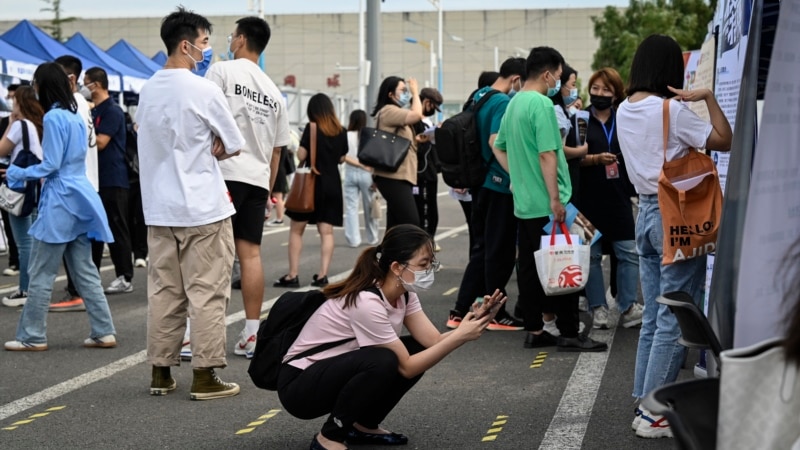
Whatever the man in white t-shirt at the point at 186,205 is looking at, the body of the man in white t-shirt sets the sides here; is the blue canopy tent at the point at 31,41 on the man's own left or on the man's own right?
on the man's own left

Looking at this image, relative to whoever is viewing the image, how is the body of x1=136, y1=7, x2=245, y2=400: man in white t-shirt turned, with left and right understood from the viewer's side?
facing away from the viewer and to the right of the viewer

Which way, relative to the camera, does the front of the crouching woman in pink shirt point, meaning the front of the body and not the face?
to the viewer's right

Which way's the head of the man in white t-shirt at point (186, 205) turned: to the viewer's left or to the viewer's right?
to the viewer's right

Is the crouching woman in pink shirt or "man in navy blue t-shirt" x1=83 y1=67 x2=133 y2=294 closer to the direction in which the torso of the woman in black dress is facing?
the man in navy blue t-shirt
